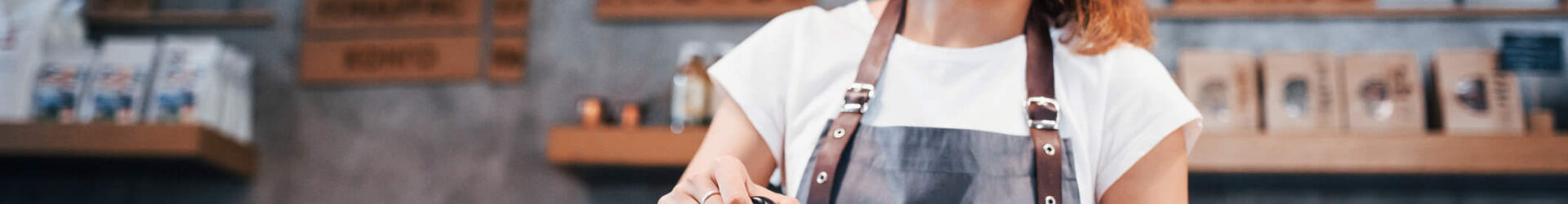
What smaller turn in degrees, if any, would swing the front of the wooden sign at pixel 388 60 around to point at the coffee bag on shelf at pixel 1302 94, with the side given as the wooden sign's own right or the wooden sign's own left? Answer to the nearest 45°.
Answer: approximately 45° to the wooden sign's own left

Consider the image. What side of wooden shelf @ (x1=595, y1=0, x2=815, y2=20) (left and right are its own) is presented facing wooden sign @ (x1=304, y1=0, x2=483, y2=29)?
right

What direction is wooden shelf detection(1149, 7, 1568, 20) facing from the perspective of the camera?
toward the camera

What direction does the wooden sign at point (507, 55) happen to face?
toward the camera

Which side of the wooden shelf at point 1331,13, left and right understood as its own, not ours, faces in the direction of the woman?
front

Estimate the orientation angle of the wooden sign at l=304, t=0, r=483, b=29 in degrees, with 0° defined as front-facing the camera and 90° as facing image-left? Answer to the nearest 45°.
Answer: approximately 0°

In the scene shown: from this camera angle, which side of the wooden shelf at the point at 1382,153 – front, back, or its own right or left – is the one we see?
front

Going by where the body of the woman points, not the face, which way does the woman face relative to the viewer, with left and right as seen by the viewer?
facing the viewer
